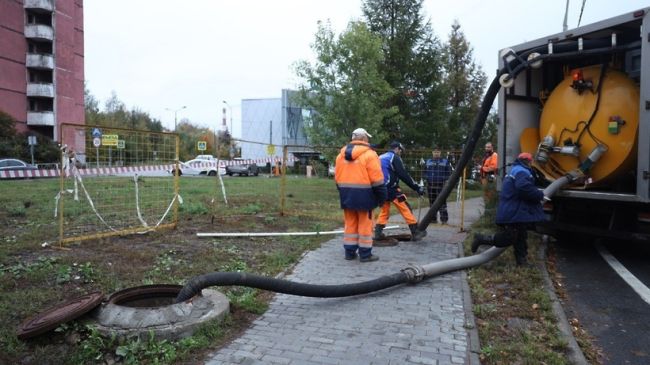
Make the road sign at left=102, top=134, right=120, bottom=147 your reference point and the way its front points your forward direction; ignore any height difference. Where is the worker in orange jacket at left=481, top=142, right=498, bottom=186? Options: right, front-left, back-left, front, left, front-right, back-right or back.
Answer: left

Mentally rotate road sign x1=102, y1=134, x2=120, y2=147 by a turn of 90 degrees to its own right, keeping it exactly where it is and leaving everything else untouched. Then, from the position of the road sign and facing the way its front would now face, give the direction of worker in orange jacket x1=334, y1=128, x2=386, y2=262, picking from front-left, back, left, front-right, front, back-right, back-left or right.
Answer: back-left

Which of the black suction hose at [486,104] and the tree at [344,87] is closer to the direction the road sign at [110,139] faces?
the black suction hose

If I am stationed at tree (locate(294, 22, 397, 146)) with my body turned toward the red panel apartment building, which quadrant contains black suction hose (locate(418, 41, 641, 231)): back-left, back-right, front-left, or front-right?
back-left

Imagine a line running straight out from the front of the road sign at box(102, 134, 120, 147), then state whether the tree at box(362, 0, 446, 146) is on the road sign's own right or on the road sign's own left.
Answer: on the road sign's own left

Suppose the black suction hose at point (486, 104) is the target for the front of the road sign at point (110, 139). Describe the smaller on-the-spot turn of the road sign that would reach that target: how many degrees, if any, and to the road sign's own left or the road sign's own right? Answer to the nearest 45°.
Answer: approximately 45° to the road sign's own left

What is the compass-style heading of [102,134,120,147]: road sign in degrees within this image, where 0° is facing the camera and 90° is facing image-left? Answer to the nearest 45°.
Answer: approximately 0°

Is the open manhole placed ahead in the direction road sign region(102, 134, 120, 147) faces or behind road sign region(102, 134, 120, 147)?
ahead

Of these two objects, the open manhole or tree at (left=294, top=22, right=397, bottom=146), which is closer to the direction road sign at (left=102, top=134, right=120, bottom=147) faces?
the open manhole

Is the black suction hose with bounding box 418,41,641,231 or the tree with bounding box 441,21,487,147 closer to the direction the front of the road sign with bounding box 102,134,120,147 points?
the black suction hose

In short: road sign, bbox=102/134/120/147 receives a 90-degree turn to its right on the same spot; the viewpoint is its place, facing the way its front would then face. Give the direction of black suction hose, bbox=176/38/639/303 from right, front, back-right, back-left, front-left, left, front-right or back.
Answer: back-left
